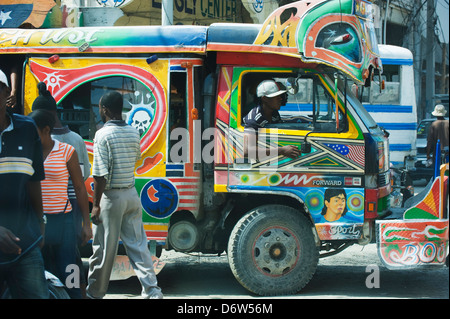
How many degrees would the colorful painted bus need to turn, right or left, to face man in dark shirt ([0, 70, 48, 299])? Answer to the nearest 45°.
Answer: approximately 135° to its right

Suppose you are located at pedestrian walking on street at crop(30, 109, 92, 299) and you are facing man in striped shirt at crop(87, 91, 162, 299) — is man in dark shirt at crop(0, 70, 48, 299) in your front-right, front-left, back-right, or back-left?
back-right

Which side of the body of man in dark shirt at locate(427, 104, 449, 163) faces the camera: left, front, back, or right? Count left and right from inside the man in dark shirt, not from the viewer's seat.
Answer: back

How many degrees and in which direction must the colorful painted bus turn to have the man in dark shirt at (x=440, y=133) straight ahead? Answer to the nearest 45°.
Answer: approximately 45° to its left

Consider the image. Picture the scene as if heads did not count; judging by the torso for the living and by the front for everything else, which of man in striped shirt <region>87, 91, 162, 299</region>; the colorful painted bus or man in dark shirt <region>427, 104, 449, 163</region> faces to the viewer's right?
the colorful painted bus

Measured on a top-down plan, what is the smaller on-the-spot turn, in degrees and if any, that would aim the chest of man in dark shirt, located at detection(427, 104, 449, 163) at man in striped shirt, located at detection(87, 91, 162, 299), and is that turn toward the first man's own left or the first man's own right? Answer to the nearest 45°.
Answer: approximately 135° to the first man's own left

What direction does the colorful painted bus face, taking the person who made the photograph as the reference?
facing to the right of the viewer

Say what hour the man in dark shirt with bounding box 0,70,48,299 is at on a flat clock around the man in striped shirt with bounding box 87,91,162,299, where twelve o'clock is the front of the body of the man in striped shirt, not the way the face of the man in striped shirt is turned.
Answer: The man in dark shirt is roughly at 8 o'clock from the man in striped shirt.

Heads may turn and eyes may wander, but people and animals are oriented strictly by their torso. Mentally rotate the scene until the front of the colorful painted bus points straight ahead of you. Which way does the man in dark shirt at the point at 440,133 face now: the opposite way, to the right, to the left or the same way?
to the left

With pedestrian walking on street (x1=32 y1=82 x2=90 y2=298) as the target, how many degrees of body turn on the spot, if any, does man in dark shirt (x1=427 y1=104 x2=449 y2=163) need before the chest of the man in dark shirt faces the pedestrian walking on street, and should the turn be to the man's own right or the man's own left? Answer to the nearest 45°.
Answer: approximately 135° to the man's own left

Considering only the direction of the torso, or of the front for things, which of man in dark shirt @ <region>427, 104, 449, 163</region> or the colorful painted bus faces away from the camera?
the man in dark shirt

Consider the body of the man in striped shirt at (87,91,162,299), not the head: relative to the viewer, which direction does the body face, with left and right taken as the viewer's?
facing away from the viewer and to the left of the viewer
